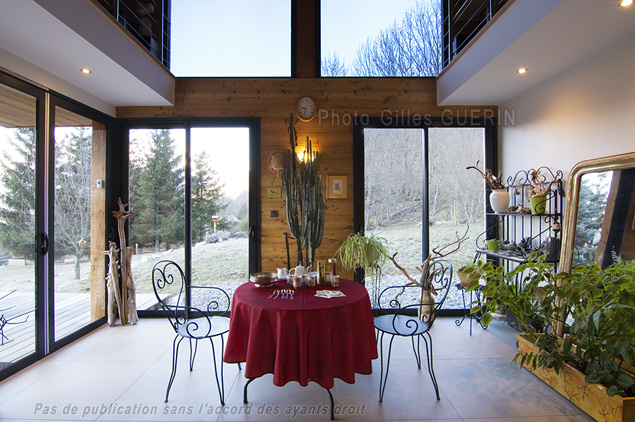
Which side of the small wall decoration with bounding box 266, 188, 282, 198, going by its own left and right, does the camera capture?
front

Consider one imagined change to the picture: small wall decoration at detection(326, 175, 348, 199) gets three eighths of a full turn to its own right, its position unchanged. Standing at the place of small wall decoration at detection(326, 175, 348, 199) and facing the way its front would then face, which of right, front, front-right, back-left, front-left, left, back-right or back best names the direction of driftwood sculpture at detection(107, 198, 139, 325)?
front-left

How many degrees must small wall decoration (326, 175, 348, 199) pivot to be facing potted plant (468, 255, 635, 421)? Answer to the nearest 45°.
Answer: approximately 45° to its left

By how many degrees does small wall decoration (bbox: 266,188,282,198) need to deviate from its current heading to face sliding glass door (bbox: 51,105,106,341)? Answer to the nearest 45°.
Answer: approximately 90° to its right

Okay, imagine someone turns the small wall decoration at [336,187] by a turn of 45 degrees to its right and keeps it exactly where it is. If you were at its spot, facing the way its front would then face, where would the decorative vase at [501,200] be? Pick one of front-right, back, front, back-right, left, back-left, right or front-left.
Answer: back-left

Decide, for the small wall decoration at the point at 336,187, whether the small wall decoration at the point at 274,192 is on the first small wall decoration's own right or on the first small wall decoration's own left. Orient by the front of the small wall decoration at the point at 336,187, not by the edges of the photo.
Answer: on the first small wall decoration's own right

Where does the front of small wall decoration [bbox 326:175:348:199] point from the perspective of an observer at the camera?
facing the viewer

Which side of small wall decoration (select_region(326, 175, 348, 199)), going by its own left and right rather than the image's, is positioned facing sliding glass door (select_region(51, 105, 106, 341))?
right

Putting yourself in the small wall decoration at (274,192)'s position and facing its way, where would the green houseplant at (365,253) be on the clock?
The green houseplant is roughly at 10 o'clock from the small wall decoration.

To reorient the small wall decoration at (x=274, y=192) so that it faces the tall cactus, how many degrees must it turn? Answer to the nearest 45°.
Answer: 0° — it already faces it

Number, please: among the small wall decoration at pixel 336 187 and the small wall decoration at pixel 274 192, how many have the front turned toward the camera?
2

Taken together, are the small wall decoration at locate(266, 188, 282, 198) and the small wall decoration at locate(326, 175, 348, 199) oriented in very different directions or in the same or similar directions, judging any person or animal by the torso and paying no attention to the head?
same or similar directions

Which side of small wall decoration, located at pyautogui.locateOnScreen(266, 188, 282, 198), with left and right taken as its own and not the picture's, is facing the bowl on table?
front

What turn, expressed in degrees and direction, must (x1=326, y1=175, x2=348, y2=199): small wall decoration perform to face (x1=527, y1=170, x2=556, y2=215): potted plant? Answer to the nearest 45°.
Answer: approximately 90° to its left

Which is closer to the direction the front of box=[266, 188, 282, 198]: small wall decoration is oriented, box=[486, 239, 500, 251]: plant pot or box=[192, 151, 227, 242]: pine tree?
the plant pot

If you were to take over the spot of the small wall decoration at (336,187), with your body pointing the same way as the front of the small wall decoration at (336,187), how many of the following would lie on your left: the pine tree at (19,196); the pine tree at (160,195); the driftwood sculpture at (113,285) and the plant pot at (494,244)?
1
